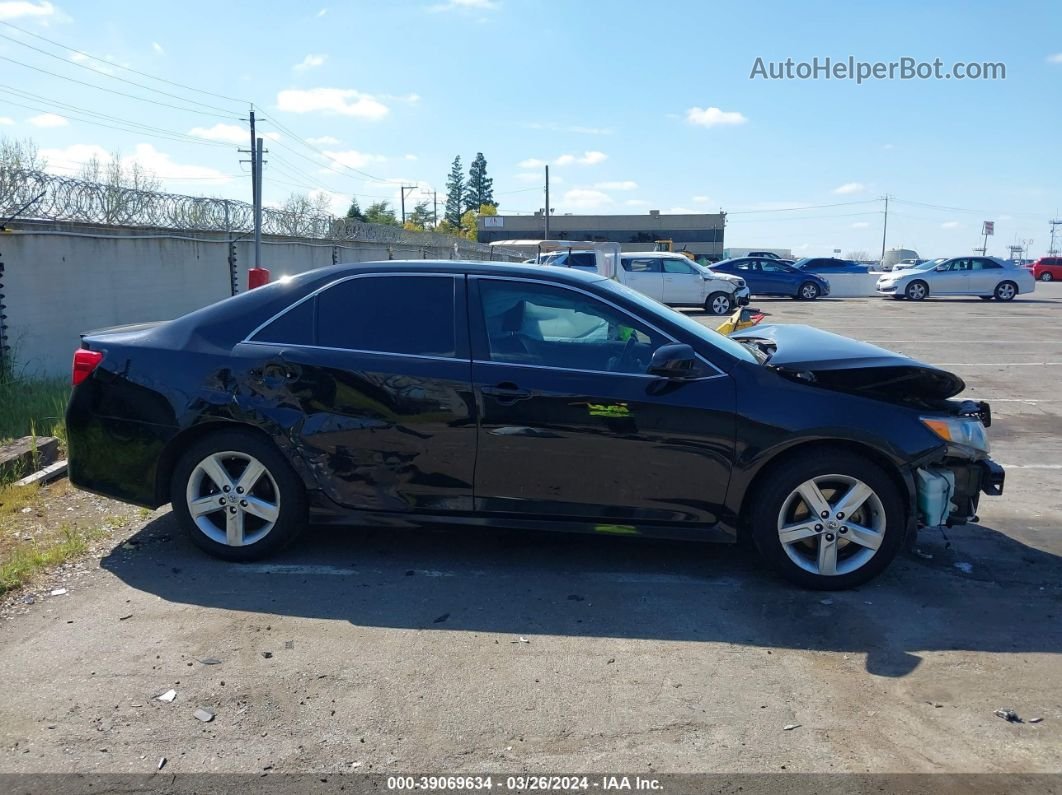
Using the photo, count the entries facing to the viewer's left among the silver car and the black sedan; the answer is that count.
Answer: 1

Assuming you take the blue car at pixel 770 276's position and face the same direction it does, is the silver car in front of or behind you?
in front

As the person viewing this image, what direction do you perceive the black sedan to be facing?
facing to the right of the viewer

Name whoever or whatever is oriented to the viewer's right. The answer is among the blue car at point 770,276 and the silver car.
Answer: the blue car

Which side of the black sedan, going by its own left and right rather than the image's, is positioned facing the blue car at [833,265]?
left

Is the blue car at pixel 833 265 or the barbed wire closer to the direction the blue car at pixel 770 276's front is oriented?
the blue car

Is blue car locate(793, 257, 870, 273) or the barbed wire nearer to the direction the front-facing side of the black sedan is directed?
the blue car

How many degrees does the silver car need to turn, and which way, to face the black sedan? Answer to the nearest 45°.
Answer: approximately 90° to its left

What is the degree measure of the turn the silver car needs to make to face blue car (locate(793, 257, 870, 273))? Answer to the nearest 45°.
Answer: approximately 45° to its right

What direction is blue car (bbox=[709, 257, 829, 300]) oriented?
to the viewer's right

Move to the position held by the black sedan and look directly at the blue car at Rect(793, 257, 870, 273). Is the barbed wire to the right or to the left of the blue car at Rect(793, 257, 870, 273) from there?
left

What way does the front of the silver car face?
to the viewer's left

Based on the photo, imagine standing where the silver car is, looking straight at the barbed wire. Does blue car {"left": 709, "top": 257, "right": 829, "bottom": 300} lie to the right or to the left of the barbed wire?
right
